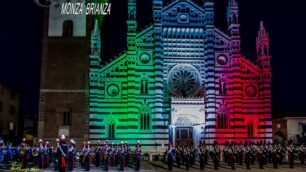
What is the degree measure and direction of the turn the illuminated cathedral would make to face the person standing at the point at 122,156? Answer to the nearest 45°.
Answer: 0° — it already faces them

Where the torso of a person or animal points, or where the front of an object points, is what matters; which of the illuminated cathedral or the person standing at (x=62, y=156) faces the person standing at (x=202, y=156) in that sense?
the illuminated cathedral

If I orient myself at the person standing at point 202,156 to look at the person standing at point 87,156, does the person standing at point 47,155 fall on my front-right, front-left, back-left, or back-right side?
front-right

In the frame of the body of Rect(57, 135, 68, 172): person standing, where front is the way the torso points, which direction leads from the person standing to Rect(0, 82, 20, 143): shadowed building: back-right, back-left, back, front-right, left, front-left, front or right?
back

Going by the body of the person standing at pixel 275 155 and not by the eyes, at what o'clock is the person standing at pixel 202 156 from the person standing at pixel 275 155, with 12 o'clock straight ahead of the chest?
the person standing at pixel 202 156 is roughly at 2 o'clock from the person standing at pixel 275 155.

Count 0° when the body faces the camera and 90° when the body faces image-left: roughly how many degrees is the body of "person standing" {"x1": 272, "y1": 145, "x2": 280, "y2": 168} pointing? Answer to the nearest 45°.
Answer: approximately 0°

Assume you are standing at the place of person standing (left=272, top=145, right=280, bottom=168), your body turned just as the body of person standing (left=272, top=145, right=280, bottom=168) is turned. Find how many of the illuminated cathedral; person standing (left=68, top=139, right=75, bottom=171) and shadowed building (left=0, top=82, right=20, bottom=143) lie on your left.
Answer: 0

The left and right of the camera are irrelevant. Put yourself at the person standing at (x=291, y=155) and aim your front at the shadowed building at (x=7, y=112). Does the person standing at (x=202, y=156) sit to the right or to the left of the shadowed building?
left

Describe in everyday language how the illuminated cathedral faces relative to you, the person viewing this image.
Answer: facing the viewer

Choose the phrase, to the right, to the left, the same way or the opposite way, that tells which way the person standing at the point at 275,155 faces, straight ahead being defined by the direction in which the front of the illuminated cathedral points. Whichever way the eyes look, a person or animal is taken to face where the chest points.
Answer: the same way

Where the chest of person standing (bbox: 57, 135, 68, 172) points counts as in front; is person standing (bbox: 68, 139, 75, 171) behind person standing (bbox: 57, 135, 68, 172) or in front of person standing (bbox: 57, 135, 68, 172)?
behind

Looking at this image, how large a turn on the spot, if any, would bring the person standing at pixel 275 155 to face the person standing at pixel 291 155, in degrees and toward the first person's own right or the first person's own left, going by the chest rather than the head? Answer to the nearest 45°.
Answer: approximately 135° to the first person's own left

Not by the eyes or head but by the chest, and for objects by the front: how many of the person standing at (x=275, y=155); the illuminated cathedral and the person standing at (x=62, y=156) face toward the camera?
3

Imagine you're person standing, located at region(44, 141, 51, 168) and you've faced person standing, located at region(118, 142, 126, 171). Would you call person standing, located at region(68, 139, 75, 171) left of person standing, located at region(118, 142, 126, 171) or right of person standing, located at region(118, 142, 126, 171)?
right
